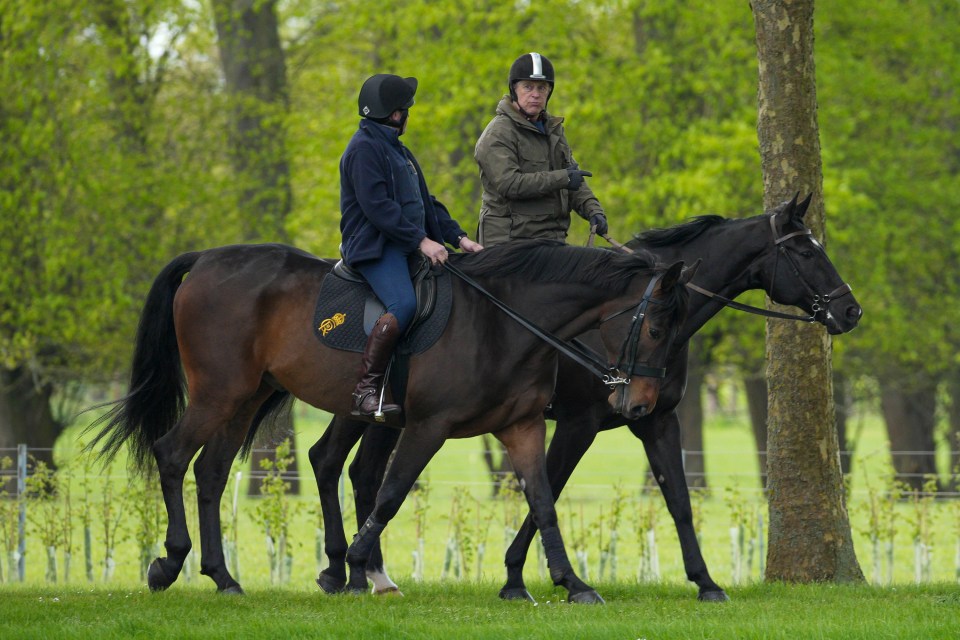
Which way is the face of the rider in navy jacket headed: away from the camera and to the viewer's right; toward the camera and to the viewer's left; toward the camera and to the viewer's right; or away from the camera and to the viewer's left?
away from the camera and to the viewer's right

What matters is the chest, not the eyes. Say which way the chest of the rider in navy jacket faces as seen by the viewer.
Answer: to the viewer's right

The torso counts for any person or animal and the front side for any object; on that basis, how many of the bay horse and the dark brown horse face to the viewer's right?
2

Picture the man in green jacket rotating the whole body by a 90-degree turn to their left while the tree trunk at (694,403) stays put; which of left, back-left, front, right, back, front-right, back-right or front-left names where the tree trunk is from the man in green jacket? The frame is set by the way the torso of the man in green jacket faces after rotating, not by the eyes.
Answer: front-left

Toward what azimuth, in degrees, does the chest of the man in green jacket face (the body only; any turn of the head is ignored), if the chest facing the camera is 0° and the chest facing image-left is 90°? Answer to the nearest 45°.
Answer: approximately 315°

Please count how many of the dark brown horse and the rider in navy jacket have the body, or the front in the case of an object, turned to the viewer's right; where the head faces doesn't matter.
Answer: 2

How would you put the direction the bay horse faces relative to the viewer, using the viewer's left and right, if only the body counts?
facing to the right of the viewer

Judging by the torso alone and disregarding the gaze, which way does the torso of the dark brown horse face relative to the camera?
to the viewer's right
